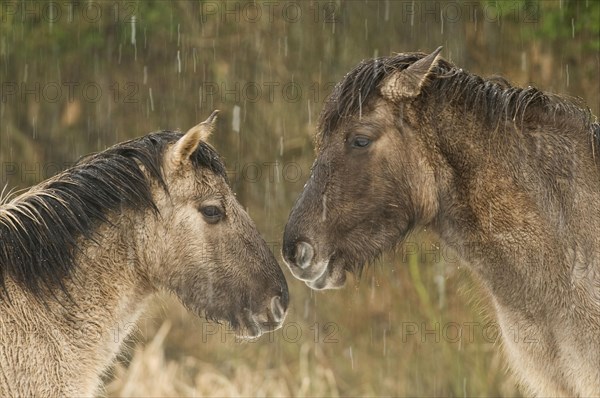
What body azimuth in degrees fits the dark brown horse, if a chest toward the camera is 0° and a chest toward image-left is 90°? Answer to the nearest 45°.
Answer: approximately 90°

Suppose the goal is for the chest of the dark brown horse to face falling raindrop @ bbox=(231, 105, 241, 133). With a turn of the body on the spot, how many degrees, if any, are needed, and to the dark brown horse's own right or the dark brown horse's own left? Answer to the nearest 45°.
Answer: approximately 45° to the dark brown horse's own right
